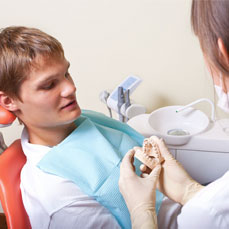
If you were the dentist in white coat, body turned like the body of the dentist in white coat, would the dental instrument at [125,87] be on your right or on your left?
on your right

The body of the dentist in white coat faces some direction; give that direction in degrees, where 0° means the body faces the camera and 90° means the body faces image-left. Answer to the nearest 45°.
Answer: approximately 90°
